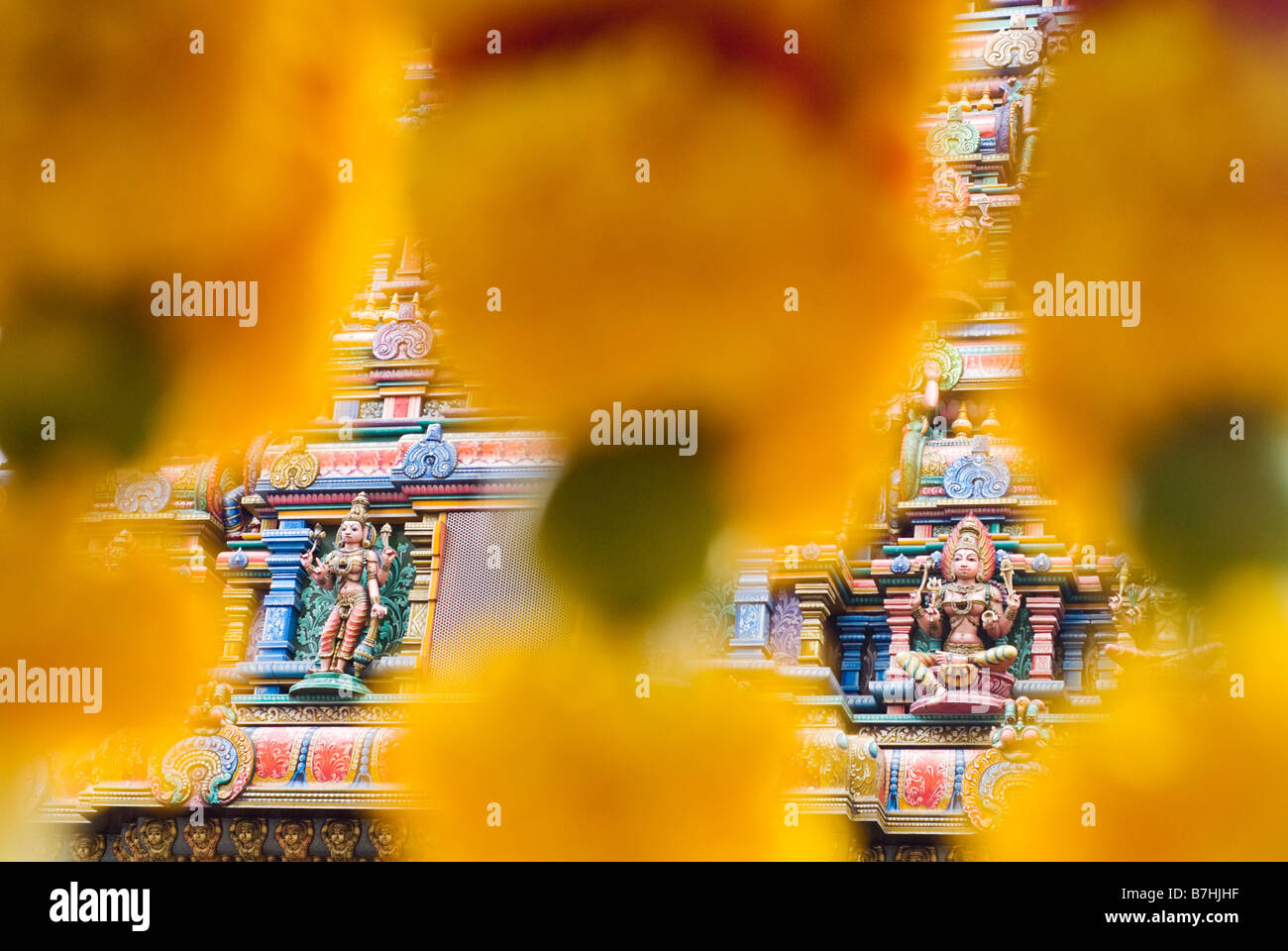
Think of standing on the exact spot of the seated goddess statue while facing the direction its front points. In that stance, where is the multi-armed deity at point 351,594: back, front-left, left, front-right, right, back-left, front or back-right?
right

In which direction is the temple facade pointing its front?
toward the camera

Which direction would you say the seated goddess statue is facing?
toward the camera
